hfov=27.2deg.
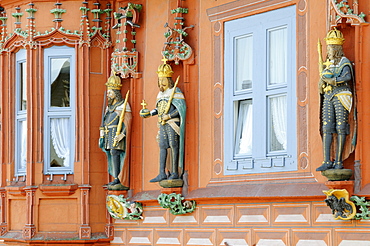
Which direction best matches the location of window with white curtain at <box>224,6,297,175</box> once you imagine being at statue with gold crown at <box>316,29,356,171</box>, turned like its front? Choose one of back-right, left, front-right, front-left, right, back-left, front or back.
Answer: right

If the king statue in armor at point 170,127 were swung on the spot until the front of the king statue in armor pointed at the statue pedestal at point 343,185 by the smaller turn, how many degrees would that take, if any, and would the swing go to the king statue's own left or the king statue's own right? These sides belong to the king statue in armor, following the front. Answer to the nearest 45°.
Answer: approximately 90° to the king statue's own left

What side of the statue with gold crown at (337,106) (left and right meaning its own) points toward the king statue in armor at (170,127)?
right

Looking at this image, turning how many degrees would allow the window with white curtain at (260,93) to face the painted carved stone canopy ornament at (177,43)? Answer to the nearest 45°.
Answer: approximately 90° to its right

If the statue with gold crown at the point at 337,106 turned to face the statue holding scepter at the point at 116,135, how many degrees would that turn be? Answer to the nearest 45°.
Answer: approximately 90° to its right

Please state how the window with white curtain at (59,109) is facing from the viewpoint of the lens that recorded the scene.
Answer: facing the viewer

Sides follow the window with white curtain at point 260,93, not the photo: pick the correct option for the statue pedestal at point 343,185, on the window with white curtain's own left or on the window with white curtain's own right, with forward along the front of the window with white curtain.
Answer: on the window with white curtain's own left

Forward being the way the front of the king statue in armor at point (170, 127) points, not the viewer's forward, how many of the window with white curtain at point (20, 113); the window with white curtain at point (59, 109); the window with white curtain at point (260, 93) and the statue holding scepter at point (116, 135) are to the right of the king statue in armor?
3

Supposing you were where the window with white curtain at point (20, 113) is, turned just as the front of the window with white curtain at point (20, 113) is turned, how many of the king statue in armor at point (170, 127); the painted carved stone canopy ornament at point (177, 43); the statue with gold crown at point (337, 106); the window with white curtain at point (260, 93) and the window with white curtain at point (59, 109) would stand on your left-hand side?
5

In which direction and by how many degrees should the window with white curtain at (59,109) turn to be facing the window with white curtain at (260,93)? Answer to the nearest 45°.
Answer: approximately 45° to its left

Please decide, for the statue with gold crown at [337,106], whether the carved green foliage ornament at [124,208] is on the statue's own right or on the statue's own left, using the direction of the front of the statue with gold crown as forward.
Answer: on the statue's own right

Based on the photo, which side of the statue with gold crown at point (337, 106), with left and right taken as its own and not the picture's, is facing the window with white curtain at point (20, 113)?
right

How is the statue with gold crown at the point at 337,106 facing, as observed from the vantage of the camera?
facing the viewer and to the left of the viewer
